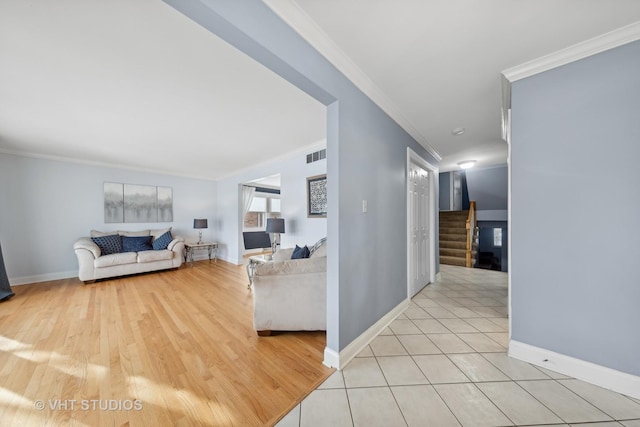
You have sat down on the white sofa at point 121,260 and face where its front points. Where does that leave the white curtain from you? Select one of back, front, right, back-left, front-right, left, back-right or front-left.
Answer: front-left

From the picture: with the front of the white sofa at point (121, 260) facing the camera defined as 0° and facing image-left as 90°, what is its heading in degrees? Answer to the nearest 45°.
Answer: approximately 315°

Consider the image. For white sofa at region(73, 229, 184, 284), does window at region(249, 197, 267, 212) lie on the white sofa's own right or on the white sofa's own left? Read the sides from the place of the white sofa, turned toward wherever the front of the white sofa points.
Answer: on the white sofa's own left

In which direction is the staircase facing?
toward the camera

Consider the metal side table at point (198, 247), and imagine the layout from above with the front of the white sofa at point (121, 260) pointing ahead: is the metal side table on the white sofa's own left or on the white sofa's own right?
on the white sofa's own left

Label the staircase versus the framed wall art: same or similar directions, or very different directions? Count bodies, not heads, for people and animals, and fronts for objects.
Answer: same or similar directions

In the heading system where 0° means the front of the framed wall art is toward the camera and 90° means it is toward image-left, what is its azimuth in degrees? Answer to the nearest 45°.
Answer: approximately 45°

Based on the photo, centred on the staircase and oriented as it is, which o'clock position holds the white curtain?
The white curtain is roughly at 2 o'clock from the staircase.

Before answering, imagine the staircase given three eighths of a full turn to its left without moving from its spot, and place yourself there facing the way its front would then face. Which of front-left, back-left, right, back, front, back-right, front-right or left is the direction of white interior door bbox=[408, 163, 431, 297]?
back-right

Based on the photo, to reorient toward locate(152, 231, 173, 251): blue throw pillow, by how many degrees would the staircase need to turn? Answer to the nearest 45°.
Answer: approximately 45° to its right
